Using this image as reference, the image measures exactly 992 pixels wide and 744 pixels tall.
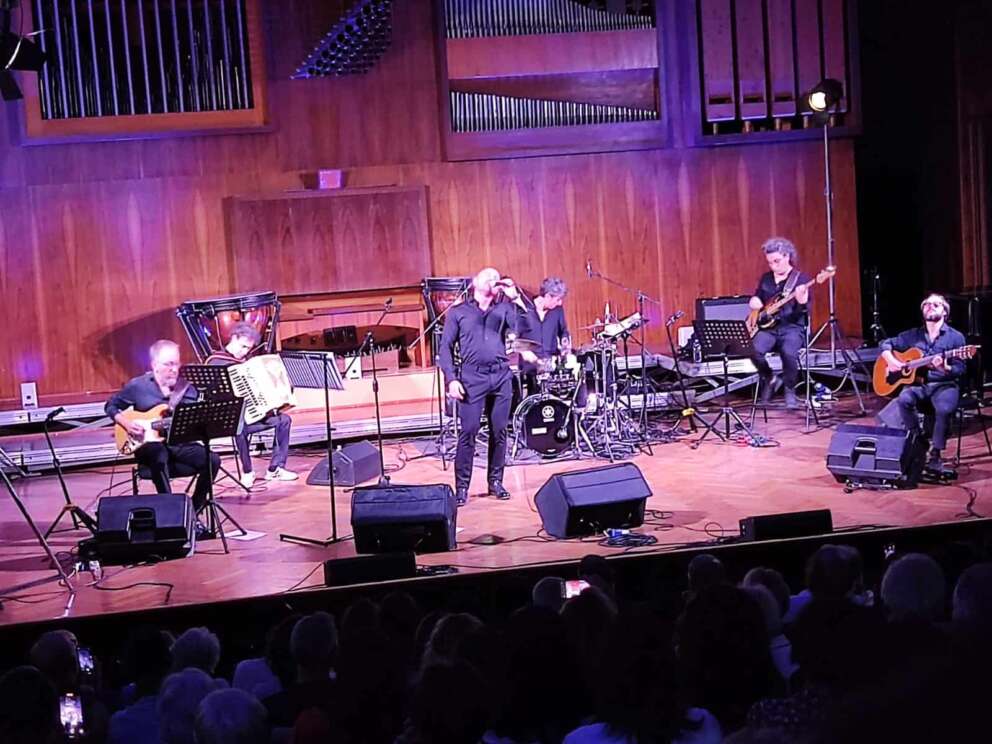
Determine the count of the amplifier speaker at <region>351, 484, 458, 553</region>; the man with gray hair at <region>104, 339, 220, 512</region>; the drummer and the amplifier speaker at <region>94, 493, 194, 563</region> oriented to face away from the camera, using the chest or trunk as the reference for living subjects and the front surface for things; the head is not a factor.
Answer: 2

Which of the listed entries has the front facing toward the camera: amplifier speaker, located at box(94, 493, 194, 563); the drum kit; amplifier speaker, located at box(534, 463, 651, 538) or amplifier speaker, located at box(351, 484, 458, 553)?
the drum kit

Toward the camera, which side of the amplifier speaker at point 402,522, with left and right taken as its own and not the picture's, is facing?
back

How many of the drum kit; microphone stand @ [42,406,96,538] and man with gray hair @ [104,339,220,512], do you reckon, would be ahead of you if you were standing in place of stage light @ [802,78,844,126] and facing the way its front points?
3

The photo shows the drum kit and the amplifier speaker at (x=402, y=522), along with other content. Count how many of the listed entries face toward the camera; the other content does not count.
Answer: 1

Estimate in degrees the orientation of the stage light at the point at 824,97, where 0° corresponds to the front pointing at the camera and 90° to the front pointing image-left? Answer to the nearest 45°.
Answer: approximately 45°

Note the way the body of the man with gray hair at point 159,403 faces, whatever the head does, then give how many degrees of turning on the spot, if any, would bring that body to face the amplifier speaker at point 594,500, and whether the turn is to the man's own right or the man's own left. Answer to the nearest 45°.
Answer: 0° — they already face it

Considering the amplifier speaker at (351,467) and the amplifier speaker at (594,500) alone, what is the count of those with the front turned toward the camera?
0

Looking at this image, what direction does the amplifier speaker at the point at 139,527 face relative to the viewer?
away from the camera

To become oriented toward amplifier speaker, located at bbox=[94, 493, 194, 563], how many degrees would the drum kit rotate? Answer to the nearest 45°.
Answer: approximately 45° to its right
